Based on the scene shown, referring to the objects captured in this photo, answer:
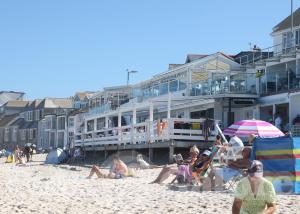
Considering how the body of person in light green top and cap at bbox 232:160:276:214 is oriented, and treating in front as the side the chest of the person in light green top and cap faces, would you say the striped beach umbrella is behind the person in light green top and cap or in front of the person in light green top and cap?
behind

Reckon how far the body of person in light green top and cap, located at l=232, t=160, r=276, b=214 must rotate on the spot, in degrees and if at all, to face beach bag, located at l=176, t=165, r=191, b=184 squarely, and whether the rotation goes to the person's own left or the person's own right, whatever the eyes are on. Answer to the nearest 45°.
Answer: approximately 180°

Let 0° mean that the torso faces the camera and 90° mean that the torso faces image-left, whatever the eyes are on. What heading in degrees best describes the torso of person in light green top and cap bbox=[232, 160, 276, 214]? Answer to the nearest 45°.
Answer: approximately 0°

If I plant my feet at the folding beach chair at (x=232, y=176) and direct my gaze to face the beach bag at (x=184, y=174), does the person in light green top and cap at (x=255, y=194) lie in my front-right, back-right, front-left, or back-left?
back-left
